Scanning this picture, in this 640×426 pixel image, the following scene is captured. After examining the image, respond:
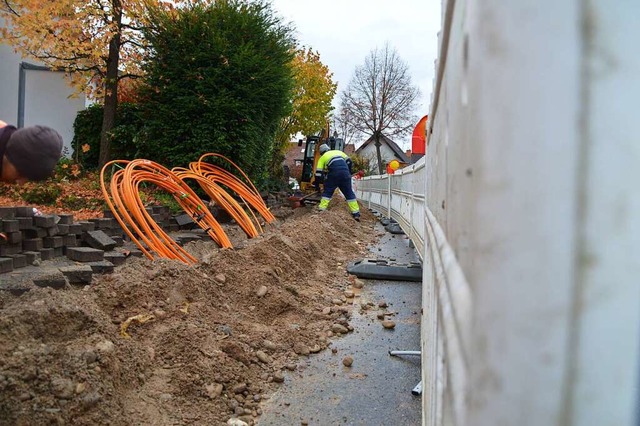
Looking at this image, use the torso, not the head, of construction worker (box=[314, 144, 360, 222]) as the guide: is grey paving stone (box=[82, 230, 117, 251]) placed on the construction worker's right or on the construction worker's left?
on the construction worker's left

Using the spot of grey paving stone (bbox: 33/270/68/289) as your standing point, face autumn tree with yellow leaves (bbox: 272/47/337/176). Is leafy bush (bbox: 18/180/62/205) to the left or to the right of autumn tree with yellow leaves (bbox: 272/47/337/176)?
left

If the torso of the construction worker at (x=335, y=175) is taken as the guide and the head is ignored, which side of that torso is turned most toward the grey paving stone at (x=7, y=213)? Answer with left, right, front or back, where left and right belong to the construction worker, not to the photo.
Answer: left

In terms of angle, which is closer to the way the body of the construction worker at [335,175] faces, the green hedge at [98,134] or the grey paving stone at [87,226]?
the green hedge

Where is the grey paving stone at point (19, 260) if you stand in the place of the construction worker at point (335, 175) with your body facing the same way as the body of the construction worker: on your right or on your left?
on your left

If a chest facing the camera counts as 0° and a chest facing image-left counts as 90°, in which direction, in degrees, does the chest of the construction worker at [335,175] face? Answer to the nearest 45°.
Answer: approximately 135°

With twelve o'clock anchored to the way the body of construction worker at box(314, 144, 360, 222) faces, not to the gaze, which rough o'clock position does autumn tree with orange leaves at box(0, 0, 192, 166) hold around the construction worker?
The autumn tree with orange leaves is roughly at 10 o'clock from the construction worker.

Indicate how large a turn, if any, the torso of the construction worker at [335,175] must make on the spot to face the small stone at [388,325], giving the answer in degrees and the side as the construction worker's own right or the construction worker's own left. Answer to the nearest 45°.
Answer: approximately 135° to the construction worker's own left

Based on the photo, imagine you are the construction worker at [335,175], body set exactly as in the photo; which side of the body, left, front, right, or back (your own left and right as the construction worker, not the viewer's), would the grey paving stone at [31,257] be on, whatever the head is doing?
left

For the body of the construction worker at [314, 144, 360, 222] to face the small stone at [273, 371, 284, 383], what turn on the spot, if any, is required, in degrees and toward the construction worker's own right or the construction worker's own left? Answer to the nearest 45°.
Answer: approximately 135° to the construction worker's own left

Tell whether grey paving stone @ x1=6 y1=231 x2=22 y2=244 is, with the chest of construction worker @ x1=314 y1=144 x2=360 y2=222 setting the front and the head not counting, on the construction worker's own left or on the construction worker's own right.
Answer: on the construction worker's own left

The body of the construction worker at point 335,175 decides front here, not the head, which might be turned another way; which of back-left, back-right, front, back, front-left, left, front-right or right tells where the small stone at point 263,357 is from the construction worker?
back-left
